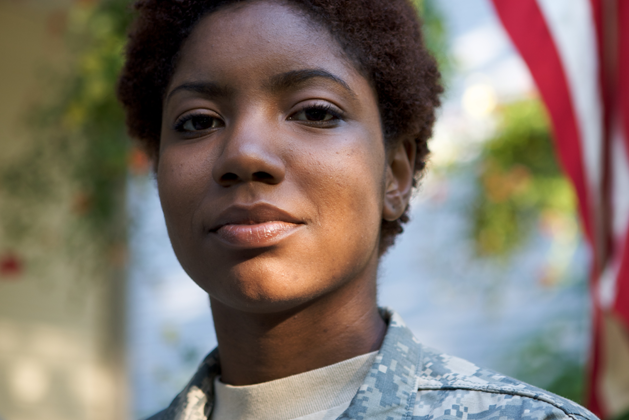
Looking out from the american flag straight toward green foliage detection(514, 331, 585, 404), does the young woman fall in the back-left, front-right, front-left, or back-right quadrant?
back-left

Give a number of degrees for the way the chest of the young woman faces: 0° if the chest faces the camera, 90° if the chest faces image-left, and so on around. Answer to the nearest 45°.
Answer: approximately 45°

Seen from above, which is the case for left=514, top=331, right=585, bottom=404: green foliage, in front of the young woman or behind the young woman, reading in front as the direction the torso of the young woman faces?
behind

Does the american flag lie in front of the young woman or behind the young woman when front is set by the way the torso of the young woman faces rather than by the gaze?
behind

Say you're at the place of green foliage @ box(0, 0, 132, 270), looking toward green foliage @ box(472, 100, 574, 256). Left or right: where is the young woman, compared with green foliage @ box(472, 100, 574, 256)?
right

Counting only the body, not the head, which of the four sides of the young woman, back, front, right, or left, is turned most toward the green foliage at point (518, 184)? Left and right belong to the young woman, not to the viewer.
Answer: back
